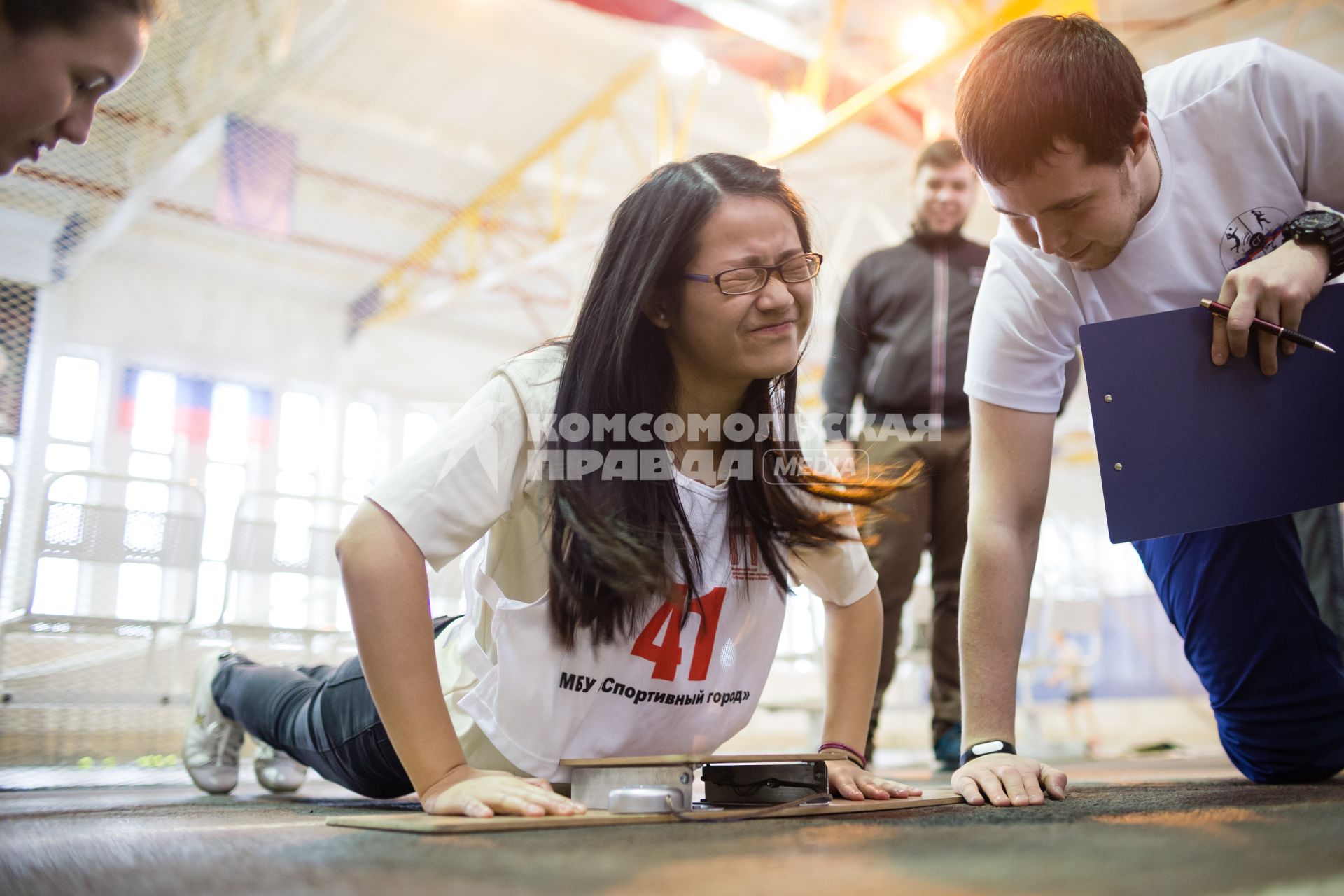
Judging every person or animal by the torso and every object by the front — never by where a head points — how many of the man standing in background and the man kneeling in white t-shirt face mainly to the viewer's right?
0

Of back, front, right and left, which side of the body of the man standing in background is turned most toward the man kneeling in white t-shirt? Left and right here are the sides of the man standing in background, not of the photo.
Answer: front

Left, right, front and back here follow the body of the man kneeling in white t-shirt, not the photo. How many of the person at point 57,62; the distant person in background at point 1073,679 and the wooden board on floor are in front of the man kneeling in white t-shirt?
2

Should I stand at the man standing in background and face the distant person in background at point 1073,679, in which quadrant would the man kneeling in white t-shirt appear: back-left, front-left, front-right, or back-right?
back-right

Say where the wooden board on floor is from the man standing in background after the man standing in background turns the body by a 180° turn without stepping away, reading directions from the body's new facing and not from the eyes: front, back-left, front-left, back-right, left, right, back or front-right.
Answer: back

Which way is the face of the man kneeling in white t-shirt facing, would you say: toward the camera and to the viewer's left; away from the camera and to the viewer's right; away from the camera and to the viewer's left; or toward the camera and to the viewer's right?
toward the camera and to the viewer's left

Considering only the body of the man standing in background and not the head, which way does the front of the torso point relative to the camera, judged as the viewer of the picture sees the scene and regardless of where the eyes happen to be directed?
toward the camera

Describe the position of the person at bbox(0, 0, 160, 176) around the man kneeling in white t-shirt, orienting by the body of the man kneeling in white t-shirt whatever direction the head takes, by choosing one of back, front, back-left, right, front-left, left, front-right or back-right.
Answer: front

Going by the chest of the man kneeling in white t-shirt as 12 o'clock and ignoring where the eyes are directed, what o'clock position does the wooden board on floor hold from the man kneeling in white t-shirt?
The wooden board on floor is roughly at 12 o'clock from the man kneeling in white t-shirt.

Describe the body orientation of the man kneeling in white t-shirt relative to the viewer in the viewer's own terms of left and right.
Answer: facing the viewer and to the left of the viewer

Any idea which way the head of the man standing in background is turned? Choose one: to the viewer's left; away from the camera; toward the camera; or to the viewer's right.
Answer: toward the camera
